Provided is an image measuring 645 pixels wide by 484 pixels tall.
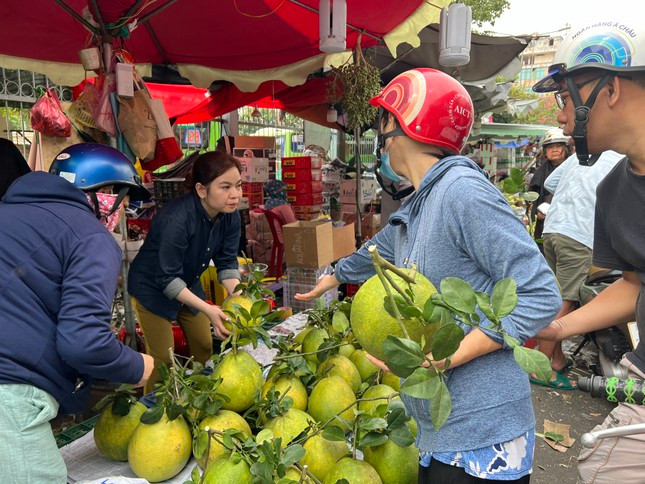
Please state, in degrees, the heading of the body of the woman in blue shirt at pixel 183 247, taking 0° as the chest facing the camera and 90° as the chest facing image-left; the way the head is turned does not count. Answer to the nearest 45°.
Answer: approximately 315°

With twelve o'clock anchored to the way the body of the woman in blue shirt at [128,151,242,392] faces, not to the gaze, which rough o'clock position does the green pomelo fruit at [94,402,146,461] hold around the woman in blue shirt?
The green pomelo fruit is roughly at 2 o'clock from the woman in blue shirt.

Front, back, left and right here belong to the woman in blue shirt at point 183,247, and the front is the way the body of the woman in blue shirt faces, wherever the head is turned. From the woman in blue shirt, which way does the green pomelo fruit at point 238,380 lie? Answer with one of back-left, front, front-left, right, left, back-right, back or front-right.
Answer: front-right

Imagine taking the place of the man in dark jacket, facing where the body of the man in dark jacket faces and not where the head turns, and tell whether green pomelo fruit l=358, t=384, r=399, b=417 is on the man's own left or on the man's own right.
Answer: on the man's own right

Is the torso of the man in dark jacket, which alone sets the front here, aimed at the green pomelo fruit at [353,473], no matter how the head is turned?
no

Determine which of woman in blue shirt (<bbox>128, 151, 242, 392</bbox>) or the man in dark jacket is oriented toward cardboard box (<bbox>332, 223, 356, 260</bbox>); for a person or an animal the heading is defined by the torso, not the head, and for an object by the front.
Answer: the man in dark jacket

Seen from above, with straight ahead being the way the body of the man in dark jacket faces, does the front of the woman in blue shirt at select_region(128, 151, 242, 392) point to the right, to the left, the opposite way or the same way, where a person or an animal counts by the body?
to the right

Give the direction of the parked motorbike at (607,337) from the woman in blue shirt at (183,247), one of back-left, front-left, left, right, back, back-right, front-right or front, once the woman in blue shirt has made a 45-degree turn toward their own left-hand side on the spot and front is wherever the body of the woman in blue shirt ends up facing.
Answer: front

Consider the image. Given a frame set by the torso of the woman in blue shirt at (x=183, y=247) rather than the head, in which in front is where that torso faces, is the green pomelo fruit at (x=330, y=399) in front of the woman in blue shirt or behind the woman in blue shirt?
in front

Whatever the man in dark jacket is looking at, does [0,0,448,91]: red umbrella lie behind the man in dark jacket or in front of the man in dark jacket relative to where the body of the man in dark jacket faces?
in front

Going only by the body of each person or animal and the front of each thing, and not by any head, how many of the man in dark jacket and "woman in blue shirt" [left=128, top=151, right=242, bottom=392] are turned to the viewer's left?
0

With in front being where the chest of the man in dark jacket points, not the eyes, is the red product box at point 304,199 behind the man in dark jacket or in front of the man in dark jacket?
in front

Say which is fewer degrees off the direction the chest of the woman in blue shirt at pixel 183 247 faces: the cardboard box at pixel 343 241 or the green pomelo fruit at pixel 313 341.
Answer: the green pomelo fruit

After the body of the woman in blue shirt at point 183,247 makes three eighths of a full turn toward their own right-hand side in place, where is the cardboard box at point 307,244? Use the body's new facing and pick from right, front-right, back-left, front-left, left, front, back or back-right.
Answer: back-right

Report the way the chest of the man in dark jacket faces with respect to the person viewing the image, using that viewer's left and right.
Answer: facing away from the viewer and to the right of the viewer
